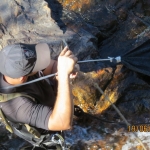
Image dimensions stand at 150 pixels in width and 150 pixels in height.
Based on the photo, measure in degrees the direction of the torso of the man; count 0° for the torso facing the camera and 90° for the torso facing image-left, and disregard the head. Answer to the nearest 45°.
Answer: approximately 270°
